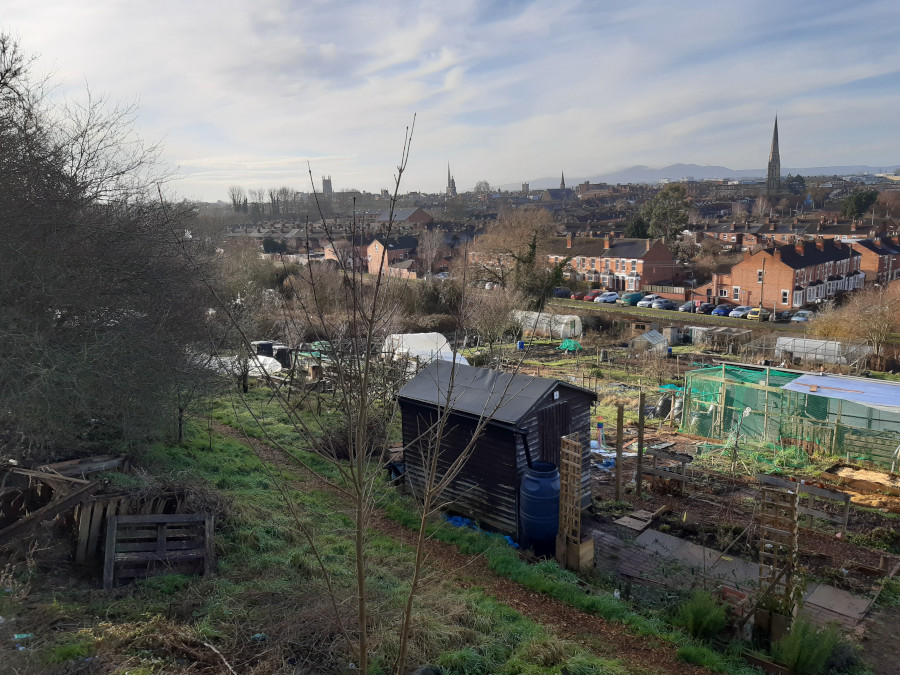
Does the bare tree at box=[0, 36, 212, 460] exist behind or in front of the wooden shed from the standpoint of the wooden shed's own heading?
behind

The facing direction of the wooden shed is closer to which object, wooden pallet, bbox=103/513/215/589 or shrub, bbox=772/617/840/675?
the shrub

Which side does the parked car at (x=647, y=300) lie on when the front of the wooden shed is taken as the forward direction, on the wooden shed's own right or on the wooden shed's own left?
on the wooden shed's own left

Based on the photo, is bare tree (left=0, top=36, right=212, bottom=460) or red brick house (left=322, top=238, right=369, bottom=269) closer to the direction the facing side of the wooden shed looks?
the red brick house

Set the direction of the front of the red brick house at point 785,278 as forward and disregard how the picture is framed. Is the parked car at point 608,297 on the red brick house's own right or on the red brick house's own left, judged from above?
on the red brick house's own right

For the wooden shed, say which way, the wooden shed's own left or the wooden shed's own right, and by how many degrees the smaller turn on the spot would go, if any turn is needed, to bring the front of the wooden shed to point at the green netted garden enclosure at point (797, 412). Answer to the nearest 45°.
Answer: approximately 90° to the wooden shed's own left

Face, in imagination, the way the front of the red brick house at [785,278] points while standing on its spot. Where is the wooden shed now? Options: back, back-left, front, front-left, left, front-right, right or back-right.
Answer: front-right

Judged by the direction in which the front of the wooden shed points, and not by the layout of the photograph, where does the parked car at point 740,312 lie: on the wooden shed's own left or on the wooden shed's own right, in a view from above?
on the wooden shed's own left

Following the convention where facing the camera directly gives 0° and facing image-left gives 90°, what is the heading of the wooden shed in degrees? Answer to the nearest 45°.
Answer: approximately 315°

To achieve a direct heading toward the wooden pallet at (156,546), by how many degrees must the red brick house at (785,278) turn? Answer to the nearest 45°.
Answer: approximately 45° to its right

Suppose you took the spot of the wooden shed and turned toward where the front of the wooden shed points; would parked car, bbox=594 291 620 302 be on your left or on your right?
on your left

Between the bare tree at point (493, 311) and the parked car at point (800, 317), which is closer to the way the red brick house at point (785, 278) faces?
the parked car

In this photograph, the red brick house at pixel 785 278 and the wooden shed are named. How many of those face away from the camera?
0

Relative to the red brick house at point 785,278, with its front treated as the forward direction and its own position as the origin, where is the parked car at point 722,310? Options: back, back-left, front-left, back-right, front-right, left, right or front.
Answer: right
